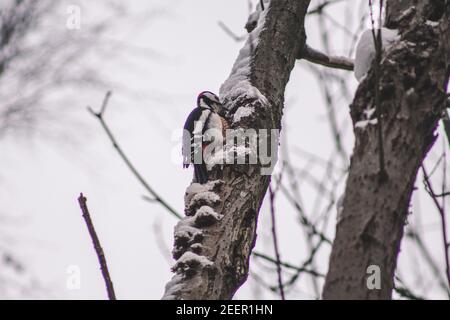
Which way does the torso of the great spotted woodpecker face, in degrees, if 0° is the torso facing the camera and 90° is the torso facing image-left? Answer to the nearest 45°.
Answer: approximately 270°

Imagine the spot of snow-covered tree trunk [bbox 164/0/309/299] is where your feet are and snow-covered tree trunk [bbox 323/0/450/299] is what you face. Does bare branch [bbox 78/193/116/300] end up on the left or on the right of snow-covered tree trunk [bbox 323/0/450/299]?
right
